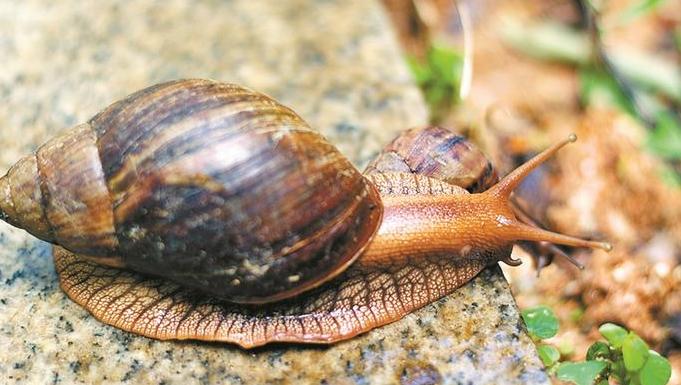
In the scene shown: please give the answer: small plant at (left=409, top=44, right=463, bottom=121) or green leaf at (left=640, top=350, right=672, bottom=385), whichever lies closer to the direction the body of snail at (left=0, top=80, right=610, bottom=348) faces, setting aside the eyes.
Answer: the green leaf

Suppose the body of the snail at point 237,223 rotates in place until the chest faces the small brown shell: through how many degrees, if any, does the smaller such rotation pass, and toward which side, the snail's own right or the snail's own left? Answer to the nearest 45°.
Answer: approximately 45° to the snail's own left

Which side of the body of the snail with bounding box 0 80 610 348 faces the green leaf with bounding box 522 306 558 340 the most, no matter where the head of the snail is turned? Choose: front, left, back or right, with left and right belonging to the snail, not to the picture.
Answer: front

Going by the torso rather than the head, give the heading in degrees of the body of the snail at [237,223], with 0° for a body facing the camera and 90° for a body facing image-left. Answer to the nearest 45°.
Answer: approximately 270°

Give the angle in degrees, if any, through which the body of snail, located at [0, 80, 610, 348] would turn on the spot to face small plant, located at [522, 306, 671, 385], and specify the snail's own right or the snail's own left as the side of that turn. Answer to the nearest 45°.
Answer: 0° — it already faces it

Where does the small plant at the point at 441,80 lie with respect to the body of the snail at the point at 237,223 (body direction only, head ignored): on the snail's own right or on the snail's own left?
on the snail's own left

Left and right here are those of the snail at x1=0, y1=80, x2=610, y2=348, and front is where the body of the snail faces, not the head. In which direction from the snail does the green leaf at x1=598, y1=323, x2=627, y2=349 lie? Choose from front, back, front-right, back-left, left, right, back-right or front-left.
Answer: front

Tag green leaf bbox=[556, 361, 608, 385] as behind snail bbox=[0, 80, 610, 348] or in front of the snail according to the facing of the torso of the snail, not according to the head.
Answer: in front
